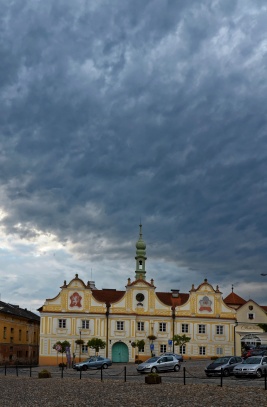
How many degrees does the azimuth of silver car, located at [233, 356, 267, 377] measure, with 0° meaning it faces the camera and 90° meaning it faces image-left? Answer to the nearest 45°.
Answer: approximately 45°

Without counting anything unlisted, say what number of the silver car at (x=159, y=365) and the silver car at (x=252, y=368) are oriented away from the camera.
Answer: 0

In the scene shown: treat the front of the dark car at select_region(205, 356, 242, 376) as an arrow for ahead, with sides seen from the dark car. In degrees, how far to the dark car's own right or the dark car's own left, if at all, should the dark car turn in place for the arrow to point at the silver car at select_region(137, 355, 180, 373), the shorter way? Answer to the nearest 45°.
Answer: approximately 90° to the dark car's own right

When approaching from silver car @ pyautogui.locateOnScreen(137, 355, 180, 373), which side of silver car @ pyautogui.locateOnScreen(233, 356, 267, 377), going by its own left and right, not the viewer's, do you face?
right
